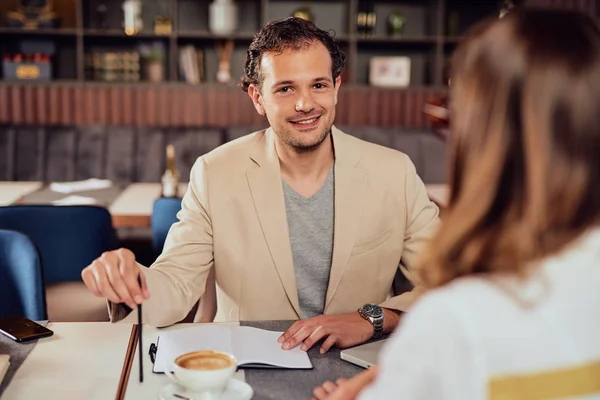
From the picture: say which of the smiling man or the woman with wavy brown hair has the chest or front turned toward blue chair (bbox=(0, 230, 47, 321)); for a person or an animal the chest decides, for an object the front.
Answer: the woman with wavy brown hair

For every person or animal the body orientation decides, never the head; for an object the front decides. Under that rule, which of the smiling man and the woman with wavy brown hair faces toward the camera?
the smiling man

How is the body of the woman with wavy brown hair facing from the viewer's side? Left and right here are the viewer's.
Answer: facing away from the viewer and to the left of the viewer

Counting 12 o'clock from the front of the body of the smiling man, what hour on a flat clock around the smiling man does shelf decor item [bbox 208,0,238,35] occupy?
The shelf decor item is roughly at 6 o'clock from the smiling man.

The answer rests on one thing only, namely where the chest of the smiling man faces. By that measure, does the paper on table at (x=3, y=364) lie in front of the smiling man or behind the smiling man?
in front

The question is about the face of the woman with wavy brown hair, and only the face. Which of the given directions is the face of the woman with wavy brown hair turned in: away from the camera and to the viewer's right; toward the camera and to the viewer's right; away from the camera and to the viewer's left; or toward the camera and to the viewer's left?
away from the camera and to the viewer's left

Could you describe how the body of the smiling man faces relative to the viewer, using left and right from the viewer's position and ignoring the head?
facing the viewer

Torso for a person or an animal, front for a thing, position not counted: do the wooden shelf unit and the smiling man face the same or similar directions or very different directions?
same or similar directions

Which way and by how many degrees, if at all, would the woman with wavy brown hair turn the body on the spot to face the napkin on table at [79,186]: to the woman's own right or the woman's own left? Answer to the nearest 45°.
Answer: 0° — they already face it

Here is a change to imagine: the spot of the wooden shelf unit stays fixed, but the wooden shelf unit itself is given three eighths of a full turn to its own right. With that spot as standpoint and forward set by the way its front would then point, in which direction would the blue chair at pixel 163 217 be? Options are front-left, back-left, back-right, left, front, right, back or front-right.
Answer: back-left

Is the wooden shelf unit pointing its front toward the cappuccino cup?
yes

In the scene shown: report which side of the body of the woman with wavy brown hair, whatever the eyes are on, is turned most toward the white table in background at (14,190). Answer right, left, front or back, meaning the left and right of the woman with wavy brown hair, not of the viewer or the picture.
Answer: front

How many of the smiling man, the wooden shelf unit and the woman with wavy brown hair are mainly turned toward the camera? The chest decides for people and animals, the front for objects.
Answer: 2

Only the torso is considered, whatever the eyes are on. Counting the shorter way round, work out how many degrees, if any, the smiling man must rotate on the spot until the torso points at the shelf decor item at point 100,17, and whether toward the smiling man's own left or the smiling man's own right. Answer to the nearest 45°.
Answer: approximately 180°

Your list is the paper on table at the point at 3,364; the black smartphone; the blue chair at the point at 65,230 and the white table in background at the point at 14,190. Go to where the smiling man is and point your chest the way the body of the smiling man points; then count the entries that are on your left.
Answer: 0

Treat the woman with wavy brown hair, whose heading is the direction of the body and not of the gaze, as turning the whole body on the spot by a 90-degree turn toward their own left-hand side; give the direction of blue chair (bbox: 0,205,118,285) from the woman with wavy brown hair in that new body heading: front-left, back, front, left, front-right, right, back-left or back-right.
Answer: right

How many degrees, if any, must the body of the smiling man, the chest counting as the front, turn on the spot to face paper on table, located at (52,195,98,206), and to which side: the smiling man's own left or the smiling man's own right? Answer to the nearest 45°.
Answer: approximately 135° to the smiling man's own right
